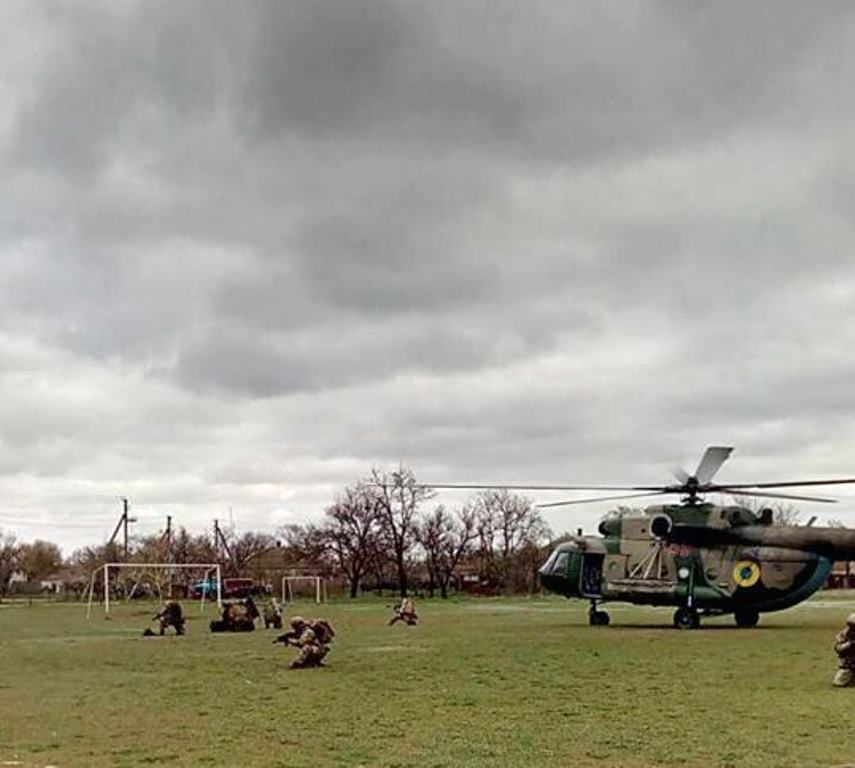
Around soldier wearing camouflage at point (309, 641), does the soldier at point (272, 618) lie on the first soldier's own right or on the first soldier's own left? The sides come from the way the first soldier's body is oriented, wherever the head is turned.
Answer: on the first soldier's own right

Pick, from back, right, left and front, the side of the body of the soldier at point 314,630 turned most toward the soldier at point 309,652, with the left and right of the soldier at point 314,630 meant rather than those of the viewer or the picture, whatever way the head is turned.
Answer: left

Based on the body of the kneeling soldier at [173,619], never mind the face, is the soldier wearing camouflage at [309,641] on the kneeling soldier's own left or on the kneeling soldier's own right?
on the kneeling soldier's own left

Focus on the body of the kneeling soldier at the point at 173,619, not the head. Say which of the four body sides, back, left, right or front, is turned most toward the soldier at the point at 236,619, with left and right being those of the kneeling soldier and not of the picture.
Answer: back

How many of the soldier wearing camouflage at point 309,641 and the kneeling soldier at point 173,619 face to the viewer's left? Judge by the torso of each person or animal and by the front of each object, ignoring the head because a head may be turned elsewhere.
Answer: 2

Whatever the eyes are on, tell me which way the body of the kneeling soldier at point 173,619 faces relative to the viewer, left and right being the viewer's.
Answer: facing to the left of the viewer

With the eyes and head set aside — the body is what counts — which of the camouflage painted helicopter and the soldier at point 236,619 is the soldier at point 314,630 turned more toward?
the soldier

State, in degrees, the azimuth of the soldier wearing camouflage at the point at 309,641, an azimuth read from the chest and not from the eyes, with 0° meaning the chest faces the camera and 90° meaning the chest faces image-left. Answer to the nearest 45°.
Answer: approximately 90°

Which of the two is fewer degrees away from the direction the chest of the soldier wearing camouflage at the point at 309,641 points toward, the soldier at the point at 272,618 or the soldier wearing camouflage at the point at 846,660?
the soldier

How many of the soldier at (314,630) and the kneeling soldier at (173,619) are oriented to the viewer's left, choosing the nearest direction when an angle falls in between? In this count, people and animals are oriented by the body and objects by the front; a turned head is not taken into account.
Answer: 2
